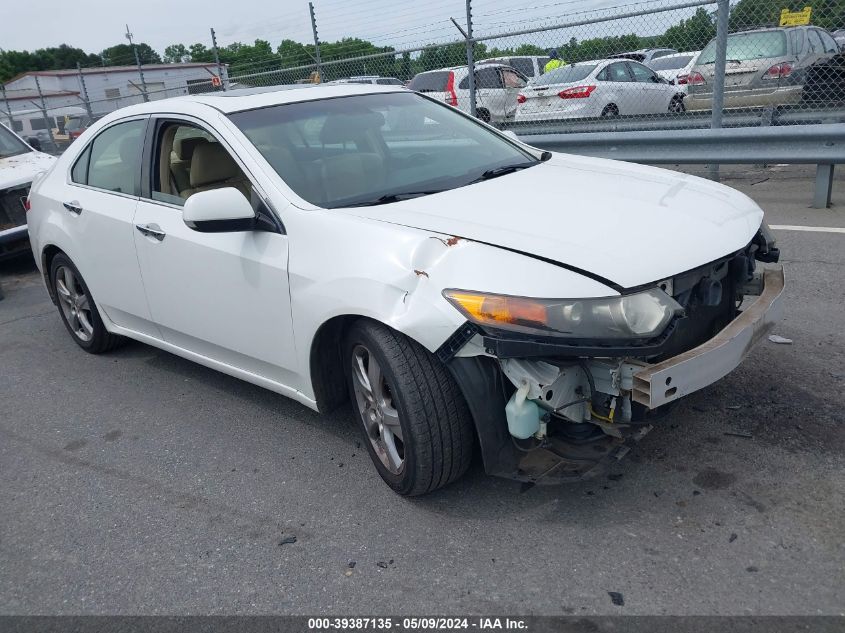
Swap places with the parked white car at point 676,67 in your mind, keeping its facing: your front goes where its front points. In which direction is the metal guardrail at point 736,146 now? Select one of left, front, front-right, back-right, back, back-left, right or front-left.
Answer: back-right

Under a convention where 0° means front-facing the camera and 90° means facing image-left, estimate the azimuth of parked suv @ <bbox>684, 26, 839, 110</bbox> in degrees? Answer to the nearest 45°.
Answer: approximately 225°

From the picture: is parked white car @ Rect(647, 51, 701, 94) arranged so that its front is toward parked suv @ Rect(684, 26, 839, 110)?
no

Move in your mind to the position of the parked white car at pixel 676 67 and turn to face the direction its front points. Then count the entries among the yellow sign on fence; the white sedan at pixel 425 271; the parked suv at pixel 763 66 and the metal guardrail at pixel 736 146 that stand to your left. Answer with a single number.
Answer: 0

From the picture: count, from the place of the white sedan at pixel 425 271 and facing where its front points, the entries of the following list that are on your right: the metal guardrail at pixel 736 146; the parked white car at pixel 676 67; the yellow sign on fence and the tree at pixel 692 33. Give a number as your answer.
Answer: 0

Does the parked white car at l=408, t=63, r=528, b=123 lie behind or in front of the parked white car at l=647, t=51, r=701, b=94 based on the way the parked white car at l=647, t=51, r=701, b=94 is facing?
behind

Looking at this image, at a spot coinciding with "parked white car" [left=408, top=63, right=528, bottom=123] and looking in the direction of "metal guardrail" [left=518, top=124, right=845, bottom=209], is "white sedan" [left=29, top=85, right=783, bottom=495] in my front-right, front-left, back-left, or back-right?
front-right

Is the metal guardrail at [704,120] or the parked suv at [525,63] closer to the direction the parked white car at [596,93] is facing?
the parked suv

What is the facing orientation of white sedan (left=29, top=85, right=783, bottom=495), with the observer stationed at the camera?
facing the viewer and to the right of the viewer

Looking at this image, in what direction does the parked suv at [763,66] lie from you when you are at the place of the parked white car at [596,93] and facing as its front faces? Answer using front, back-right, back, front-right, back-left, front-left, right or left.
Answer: right

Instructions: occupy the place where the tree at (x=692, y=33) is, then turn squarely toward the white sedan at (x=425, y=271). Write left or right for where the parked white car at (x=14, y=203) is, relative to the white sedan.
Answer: right

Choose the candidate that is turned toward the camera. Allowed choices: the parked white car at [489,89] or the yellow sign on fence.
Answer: the yellow sign on fence

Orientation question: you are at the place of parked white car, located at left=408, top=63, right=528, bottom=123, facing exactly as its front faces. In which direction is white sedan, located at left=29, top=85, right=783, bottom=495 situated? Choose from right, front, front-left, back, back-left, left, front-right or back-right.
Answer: back-right

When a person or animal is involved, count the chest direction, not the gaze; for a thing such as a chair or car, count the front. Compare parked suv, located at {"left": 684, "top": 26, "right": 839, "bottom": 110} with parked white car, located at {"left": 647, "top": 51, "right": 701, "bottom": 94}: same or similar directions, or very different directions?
same or similar directions

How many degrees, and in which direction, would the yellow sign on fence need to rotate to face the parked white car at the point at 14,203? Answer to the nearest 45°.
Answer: approximately 45° to its right

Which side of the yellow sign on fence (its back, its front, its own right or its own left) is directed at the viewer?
front

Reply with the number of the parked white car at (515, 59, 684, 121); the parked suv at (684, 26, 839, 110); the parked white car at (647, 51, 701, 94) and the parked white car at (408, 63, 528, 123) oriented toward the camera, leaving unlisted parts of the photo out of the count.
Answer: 0

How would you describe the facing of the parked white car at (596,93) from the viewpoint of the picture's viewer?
facing away from the viewer and to the right of the viewer

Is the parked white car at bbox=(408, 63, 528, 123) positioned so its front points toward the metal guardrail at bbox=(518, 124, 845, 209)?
no
